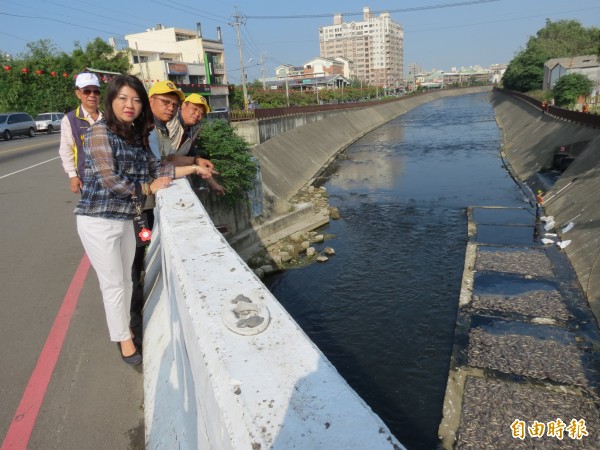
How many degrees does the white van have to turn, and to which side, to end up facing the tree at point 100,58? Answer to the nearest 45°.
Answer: approximately 135° to its right

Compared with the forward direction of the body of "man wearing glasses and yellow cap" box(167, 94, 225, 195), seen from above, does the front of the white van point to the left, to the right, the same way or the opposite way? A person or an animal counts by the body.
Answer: to the right

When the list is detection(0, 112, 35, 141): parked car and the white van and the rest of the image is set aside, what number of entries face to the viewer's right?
0

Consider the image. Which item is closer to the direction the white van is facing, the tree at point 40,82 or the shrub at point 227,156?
the shrub

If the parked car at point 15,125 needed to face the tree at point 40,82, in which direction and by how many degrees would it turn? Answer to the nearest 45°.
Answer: approximately 135° to its right

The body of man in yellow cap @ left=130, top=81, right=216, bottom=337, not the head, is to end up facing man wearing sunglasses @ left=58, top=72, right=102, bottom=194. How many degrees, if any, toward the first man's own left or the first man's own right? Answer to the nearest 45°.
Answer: approximately 180°

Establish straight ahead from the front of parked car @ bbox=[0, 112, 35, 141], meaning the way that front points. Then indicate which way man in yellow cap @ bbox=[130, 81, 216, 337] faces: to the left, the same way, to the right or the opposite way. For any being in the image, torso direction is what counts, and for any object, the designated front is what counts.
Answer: to the left

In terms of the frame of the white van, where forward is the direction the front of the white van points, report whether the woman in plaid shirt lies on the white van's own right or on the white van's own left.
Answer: on the white van's own left

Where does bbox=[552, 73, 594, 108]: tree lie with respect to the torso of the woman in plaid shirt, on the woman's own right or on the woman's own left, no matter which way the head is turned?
on the woman's own left

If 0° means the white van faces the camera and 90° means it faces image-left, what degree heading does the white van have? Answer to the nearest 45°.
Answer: approximately 45°
